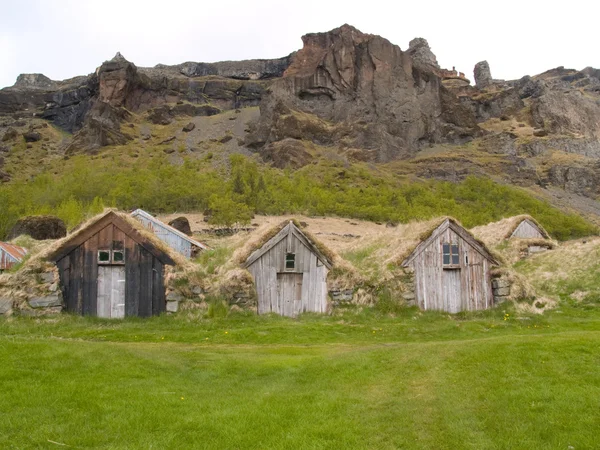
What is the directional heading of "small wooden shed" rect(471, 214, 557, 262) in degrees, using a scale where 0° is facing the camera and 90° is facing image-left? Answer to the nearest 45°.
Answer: approximately 315°

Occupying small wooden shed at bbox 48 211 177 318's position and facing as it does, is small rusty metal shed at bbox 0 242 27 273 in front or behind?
behind

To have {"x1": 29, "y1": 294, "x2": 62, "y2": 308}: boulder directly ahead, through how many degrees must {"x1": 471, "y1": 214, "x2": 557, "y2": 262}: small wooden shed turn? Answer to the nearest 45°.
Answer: approximately 90° to its right

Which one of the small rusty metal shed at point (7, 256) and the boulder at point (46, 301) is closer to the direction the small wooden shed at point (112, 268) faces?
the boulder

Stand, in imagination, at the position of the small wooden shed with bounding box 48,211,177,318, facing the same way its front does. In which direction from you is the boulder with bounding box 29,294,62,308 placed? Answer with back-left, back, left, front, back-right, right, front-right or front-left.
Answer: right

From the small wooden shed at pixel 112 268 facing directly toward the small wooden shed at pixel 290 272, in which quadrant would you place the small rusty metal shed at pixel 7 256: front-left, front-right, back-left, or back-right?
back-left

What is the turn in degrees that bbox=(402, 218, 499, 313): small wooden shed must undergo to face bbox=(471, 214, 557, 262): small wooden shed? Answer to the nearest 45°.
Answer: approximately 180°
